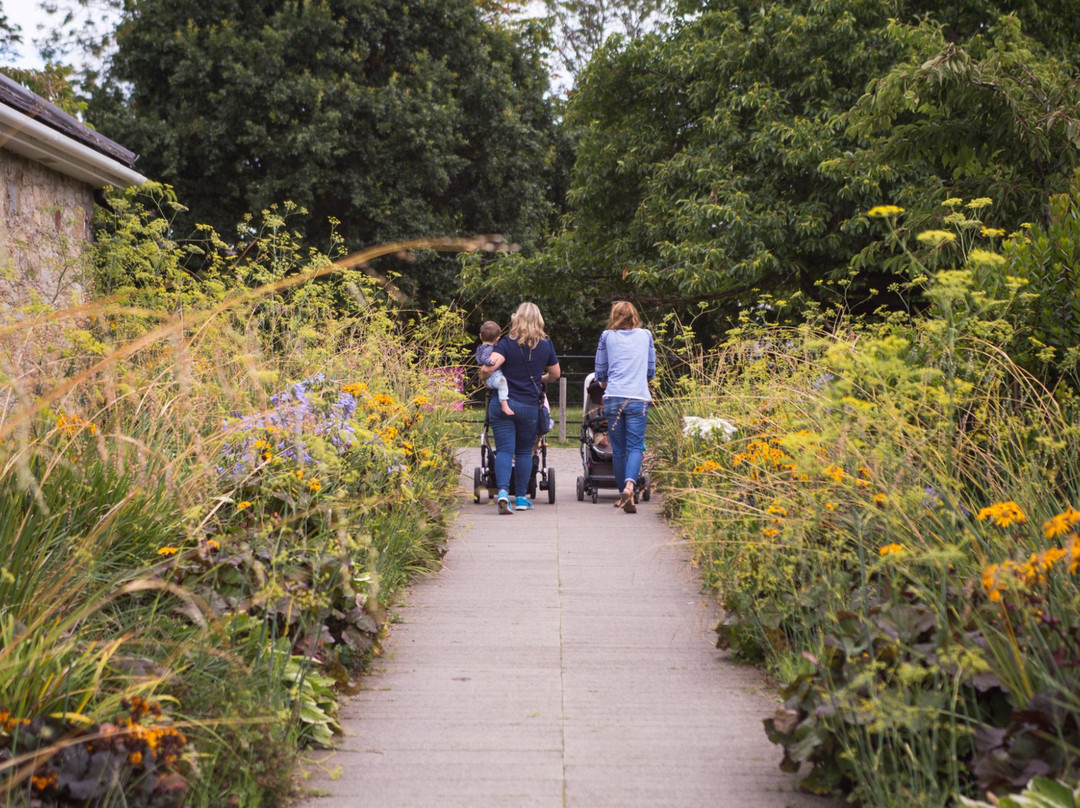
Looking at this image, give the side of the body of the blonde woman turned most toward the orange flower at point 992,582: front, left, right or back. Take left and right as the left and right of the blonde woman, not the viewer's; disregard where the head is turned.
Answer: back

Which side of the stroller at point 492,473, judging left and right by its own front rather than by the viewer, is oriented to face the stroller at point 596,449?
right

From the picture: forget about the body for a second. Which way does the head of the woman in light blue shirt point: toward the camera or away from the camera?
away from the camera

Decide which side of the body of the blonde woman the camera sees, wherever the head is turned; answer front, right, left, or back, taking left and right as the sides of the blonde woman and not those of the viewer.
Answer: back

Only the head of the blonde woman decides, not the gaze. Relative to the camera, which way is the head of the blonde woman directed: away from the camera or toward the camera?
away from the camera

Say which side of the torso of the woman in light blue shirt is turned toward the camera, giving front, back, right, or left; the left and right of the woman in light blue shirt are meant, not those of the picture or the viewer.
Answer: back

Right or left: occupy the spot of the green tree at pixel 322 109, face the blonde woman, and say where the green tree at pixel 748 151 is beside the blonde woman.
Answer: left

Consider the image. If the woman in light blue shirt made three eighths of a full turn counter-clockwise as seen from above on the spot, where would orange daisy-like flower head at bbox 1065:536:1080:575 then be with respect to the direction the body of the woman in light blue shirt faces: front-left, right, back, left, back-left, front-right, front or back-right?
front-left

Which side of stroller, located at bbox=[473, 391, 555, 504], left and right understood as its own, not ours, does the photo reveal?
back

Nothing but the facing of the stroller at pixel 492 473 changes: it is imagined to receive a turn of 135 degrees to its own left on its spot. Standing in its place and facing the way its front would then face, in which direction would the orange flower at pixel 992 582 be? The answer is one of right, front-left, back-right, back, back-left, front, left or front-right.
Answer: front-left
